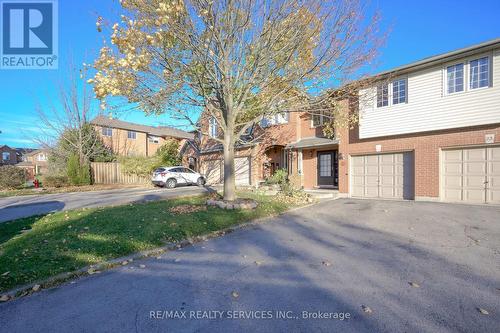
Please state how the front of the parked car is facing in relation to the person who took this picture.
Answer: facing away from the viewer and to the right of the viewer

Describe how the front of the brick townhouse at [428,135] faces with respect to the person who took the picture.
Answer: facing the viewer and to the left of the viewer

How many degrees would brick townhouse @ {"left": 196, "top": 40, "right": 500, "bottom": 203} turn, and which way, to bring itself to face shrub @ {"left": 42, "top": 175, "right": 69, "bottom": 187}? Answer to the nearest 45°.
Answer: approximately 45° to its right

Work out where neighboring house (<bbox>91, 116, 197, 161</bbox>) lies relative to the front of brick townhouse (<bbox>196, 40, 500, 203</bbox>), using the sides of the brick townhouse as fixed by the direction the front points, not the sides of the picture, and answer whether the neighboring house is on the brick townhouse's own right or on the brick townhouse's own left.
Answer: on the brick townhouse's own right

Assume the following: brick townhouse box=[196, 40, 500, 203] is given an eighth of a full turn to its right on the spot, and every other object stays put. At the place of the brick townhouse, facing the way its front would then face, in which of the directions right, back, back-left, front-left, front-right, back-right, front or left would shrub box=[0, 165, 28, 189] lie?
front

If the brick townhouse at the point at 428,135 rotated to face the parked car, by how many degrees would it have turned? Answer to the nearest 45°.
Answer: approximately 45° to its right
